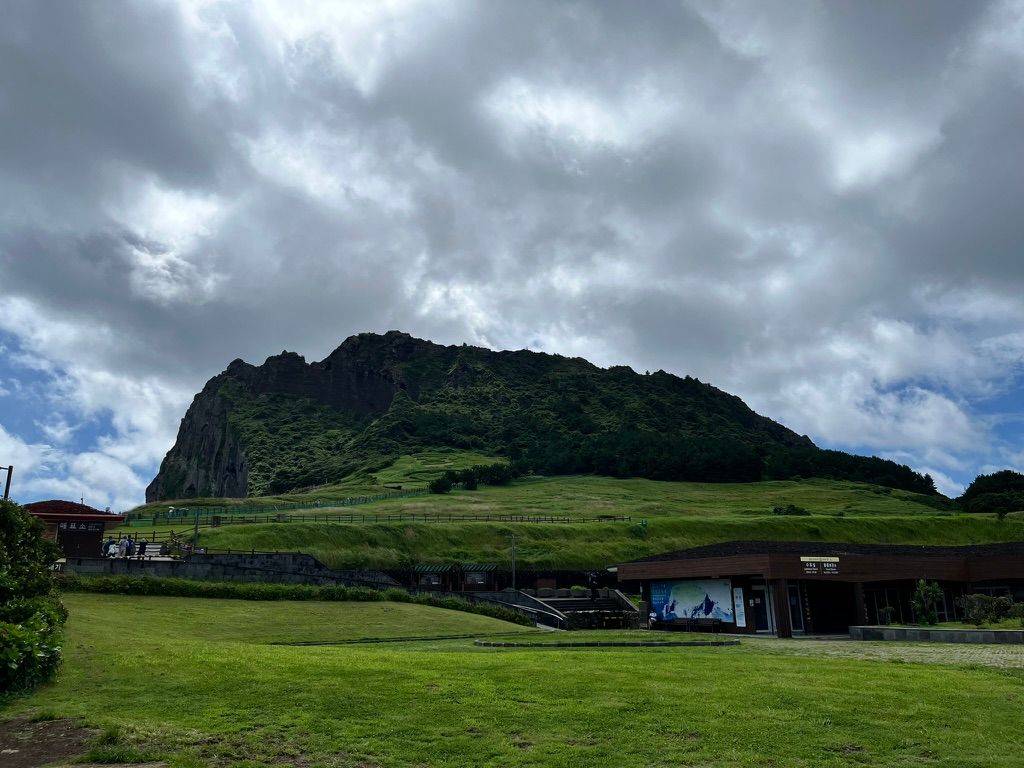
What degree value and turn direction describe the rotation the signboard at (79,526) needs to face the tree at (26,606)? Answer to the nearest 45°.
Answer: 0° — it already faces it

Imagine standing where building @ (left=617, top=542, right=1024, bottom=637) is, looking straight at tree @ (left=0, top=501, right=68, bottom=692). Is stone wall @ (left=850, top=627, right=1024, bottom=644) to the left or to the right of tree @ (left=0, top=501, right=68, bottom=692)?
left

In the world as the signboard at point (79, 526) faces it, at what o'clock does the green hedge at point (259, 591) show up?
The green hedge is roughly at 11 o'clock from the signboard.

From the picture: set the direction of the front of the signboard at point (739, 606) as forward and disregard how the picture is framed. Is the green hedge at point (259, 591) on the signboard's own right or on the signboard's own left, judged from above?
on the signboard's own right

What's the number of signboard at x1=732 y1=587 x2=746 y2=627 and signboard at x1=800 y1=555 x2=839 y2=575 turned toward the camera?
2

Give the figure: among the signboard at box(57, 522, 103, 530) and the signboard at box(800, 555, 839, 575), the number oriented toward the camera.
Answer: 2

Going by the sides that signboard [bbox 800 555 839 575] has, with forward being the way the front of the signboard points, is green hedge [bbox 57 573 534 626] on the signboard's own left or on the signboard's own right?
on the signboard's own right

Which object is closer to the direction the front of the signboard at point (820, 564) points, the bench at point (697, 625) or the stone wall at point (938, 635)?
the stone wall

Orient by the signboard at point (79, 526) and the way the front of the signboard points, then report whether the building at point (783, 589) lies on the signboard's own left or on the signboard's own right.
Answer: on the signboard's own left

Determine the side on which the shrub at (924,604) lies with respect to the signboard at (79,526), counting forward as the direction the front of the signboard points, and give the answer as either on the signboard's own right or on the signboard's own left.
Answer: on the signboard's own left

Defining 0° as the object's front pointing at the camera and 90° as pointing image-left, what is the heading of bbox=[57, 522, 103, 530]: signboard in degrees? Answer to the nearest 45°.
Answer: approximately 0°

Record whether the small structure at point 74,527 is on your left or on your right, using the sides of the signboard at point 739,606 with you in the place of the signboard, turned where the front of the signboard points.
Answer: on your right

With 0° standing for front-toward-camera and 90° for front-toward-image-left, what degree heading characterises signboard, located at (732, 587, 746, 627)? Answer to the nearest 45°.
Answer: approximately 0°

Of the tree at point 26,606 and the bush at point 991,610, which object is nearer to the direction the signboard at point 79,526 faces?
the tree

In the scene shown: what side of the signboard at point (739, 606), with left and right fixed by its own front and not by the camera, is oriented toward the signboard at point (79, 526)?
right
